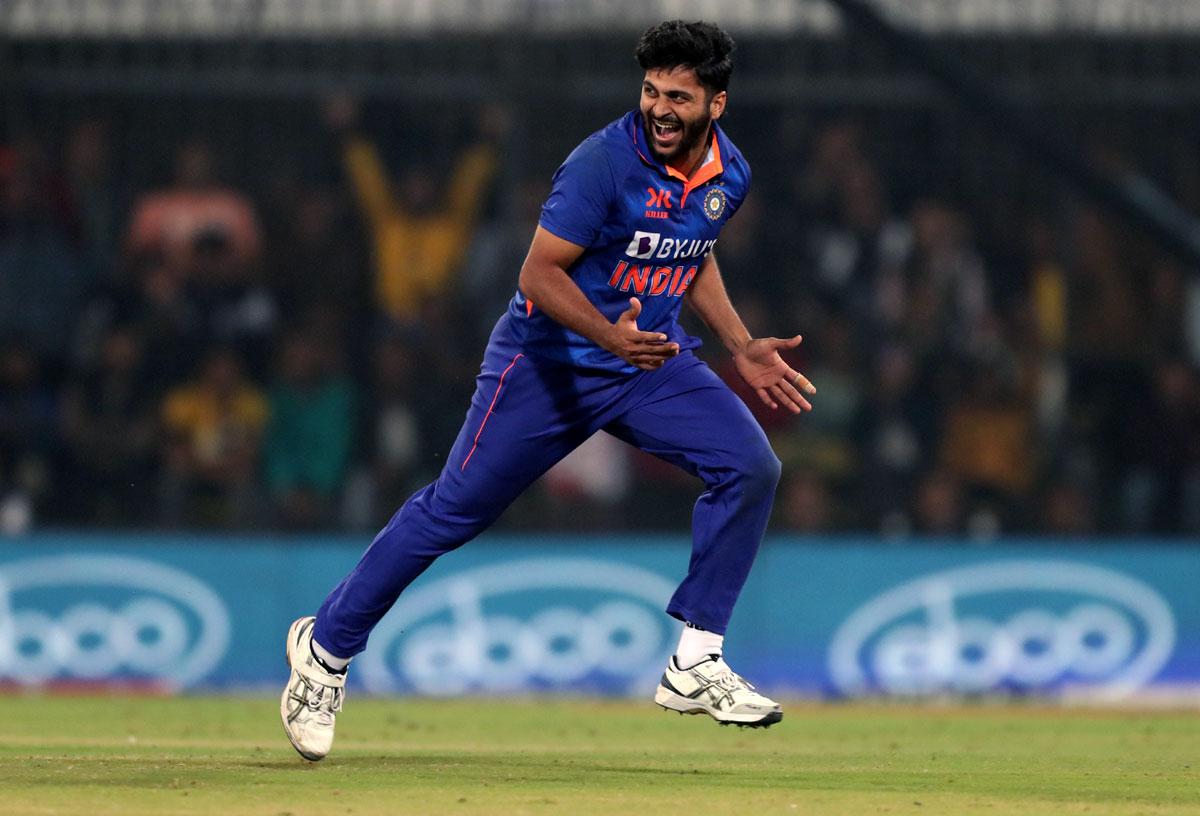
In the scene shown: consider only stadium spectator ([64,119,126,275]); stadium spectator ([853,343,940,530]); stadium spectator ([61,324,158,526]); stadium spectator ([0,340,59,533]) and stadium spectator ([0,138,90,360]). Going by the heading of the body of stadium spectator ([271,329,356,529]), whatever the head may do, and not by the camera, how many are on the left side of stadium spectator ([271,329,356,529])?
1

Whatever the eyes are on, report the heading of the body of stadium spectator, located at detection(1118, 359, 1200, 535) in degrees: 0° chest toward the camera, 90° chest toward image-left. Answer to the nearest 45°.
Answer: approximately 0°

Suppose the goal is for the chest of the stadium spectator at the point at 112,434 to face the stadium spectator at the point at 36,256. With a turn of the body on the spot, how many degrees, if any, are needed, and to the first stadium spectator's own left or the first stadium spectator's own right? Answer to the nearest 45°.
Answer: approximately 135° to the first stadium spectator's own right

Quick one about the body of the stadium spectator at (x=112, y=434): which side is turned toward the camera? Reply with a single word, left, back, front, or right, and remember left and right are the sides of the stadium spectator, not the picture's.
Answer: front

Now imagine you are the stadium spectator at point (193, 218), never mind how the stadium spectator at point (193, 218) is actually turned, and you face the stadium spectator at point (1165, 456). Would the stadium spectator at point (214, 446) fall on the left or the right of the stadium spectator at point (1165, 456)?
right

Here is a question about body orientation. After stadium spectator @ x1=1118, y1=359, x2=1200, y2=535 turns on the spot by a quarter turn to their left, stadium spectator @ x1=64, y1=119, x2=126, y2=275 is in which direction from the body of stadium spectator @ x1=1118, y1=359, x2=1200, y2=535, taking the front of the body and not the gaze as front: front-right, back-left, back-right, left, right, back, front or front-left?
back

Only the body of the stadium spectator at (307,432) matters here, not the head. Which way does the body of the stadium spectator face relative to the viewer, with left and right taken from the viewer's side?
facing the viewer

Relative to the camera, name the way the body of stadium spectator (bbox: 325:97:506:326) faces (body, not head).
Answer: toward the camera

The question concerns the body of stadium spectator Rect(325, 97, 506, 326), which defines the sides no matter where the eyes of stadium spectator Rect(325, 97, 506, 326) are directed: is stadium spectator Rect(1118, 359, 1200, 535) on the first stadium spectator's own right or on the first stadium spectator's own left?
on the first stadium spectator's own left

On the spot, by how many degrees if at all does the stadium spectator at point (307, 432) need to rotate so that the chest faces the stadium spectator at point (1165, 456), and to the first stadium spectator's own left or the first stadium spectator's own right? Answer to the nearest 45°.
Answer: approximately 90° to the first stadium spectator's own left
